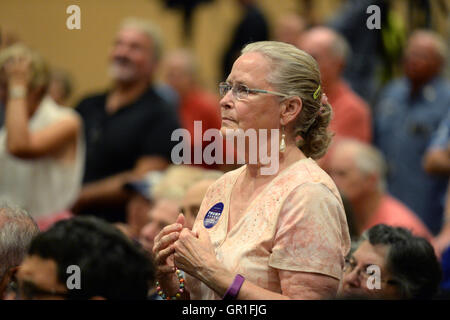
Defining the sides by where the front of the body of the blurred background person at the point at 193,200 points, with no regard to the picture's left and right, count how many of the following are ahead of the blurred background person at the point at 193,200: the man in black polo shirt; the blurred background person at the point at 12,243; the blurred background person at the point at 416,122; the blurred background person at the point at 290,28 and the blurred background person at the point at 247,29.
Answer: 1

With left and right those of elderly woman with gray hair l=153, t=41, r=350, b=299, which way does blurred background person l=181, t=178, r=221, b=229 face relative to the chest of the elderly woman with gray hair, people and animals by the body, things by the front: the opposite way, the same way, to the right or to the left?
the same way

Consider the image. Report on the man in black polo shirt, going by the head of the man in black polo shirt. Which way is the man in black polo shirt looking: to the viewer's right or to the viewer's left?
to the viewer's left

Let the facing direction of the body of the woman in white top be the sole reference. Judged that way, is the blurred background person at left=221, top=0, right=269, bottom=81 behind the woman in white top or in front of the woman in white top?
behind

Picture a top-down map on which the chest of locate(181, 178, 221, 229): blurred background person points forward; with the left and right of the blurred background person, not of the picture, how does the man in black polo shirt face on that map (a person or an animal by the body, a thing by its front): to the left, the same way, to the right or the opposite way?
the same way

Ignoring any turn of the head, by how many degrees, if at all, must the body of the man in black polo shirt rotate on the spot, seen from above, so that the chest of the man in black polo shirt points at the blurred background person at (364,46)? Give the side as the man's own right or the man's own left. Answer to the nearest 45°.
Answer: approximately 180°

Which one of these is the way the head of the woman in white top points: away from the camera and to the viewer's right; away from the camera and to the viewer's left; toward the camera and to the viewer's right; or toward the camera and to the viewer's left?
toward the camera and to the viewer's left

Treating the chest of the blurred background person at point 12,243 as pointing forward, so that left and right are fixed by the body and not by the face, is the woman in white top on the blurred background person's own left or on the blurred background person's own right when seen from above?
on the blurred background person's own right

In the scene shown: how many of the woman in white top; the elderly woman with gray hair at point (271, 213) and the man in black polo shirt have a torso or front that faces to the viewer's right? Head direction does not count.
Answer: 0

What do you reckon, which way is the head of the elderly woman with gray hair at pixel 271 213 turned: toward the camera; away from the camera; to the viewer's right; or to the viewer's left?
to the viewer's left
